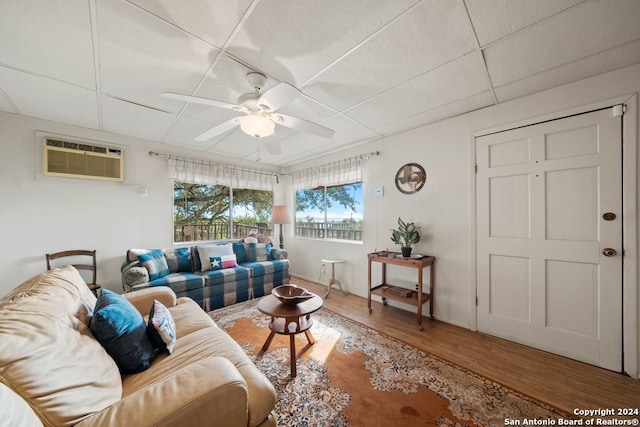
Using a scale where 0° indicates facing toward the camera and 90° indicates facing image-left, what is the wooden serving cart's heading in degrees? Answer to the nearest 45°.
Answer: approximately 45°

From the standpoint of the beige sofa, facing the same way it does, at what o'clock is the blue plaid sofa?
The blue plaid sofa is roughly at 10 o'clock from the beige sofa.

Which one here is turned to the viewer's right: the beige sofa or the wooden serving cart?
the beige sofa

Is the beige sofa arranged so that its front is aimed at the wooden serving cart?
yes

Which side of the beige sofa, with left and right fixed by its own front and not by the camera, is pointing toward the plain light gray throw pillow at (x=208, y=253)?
left

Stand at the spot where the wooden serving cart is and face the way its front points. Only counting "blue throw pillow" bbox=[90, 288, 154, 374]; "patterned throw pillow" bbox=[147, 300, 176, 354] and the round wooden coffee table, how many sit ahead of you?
3

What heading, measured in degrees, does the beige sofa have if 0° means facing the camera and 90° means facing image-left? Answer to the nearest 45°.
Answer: approximately 270°

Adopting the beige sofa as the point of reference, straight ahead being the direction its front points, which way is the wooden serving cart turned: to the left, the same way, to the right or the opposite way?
the opposite way

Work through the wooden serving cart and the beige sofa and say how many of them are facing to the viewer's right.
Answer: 1
